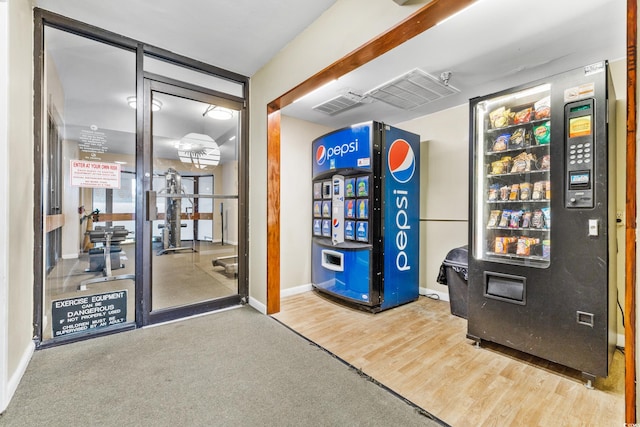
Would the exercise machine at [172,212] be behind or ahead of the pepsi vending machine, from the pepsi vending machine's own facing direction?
ahead

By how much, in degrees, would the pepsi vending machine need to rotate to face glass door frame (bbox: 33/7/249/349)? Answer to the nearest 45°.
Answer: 0° — it already faces it

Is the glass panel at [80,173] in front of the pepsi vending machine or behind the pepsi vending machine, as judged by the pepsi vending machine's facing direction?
in front

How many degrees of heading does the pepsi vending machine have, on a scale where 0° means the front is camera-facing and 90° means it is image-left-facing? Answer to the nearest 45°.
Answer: approximately 45°

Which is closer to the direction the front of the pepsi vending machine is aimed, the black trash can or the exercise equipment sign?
the exercise equipment sign

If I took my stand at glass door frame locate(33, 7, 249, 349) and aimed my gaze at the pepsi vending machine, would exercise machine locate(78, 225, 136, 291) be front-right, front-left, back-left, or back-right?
back-left

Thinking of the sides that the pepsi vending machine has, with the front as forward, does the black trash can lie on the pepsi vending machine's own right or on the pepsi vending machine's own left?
on the pepsi vending machine's own left

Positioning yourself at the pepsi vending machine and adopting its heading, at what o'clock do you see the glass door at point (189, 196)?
The glass door is roughly at 1 o'clock from the pepsi vending machine.

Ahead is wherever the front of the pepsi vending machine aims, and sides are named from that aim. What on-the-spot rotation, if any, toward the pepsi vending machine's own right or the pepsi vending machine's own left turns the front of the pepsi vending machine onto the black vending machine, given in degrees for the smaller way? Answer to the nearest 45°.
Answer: approximately 90° to the pepsi vending machine's own left

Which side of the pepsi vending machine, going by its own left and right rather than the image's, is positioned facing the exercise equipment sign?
front

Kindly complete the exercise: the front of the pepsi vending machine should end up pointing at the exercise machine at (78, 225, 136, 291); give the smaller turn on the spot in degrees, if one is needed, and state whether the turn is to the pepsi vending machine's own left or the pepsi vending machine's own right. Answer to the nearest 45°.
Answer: approximately 45° to the pepsi vending machine's own right
